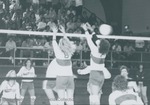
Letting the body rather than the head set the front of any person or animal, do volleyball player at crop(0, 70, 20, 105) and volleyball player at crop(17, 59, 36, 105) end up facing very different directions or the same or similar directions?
same or similar directions

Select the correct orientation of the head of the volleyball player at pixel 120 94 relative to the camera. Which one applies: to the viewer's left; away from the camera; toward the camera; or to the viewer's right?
away from the camera
